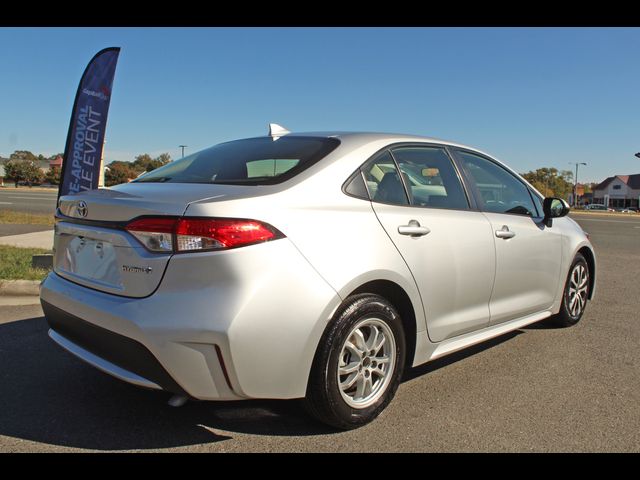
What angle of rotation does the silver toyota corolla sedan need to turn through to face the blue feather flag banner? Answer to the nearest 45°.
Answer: approximately 90° to its left

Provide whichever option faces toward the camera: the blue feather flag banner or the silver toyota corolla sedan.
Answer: the blue feather flag banner

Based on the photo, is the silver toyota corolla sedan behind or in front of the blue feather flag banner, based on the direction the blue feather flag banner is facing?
in front

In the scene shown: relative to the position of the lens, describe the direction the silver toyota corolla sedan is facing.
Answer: facing away from the viewer and to the right of the viewer

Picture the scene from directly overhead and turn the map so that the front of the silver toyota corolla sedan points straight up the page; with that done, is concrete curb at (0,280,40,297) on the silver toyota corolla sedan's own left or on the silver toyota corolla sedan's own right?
on the silver toyota corolla sedan's own left

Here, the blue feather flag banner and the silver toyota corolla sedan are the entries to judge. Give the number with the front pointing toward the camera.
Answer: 1

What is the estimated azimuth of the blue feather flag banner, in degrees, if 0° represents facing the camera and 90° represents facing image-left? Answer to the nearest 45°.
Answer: approximately 0°

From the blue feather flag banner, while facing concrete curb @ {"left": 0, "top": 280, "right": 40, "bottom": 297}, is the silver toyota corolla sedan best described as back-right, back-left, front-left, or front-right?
front-left
